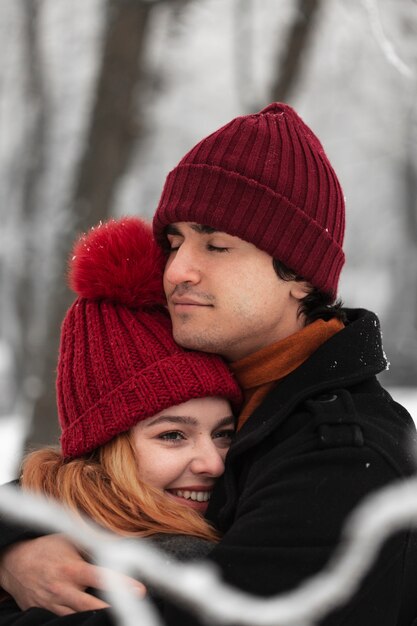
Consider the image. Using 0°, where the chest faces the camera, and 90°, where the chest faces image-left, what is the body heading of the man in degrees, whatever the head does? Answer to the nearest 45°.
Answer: approximately 90°

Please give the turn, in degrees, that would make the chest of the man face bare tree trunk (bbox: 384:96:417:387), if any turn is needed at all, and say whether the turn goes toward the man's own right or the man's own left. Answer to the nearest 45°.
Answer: approximately 90° to the man's own right

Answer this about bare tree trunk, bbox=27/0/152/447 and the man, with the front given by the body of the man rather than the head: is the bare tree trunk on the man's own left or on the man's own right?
on the man's own right

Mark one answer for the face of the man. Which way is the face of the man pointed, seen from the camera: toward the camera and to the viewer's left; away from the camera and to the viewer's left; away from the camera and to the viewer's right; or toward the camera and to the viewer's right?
toward the camera and to the viewer's left

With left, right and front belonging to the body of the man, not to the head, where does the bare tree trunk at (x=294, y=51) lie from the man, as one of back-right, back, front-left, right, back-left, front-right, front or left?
right

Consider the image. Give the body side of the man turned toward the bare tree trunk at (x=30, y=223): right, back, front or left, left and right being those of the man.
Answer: right
